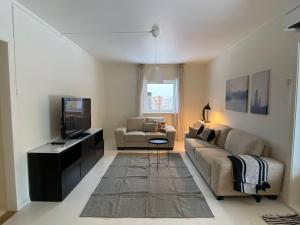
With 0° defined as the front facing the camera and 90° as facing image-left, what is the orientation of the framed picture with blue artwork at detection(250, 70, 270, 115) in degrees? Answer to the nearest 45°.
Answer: approximately 45°

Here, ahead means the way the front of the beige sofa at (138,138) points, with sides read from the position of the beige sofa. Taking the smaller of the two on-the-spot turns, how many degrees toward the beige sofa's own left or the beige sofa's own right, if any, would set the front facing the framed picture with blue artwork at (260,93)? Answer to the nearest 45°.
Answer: approximately 45° to the beige sofa's own left

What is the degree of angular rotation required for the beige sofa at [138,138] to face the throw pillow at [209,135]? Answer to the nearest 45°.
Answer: approximately 45° to its left

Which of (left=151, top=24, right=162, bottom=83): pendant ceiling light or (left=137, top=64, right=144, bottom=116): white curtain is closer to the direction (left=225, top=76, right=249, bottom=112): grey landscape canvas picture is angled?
the pendant ceiling light

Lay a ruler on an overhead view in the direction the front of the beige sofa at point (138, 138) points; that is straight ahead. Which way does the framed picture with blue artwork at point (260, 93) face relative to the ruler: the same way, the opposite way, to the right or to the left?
to the right

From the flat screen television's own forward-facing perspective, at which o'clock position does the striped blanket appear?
The striped blanket is roughly at 12 o'clock from the flat screen television.

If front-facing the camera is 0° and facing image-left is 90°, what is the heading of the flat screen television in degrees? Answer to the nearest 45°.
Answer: approximately 315°
